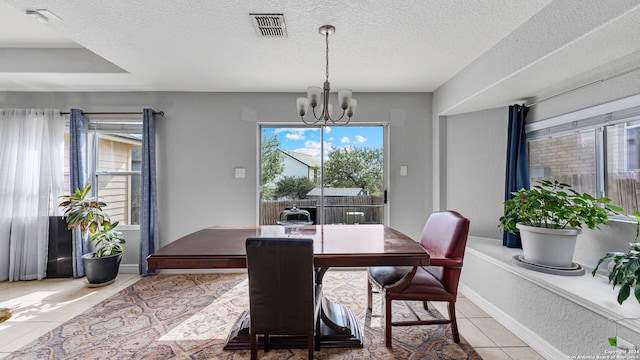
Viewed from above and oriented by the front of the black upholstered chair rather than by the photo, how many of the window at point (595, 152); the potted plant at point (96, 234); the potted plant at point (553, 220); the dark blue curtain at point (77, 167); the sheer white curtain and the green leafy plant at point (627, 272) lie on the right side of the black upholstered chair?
3

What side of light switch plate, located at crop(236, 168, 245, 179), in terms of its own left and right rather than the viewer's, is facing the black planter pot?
right

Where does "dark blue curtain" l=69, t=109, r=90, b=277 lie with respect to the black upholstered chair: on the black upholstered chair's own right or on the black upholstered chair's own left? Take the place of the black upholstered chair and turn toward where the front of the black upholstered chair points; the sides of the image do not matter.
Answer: on the black upholstered chair's own left

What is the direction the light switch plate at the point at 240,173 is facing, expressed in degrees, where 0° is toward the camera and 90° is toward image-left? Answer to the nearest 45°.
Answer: approximately 0°

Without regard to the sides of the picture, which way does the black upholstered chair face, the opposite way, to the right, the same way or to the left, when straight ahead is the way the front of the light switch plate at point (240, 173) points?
the opposite way

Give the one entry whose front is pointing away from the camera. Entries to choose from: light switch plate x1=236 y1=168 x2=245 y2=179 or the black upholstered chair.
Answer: the black upholstered chair

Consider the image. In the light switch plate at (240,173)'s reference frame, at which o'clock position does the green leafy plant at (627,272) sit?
The green leafy plant is roughly at 11 o'clock from the light switch plate.

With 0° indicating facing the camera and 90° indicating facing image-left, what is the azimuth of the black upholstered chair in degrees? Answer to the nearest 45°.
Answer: approximately 180°

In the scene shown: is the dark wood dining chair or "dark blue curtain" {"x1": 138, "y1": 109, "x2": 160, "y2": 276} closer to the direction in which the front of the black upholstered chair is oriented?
the dark blue curtain

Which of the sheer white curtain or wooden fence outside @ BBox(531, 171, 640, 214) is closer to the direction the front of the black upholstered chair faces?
the sheer white curtain

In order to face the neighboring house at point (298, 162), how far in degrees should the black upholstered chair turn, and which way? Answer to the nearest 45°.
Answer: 0° — it already faces it

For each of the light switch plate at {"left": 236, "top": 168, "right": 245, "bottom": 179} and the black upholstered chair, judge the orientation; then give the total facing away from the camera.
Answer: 1

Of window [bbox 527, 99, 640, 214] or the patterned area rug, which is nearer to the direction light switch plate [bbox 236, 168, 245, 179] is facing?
the patterned area rug

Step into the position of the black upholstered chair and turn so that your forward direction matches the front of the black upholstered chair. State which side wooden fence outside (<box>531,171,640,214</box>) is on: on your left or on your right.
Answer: on your right
